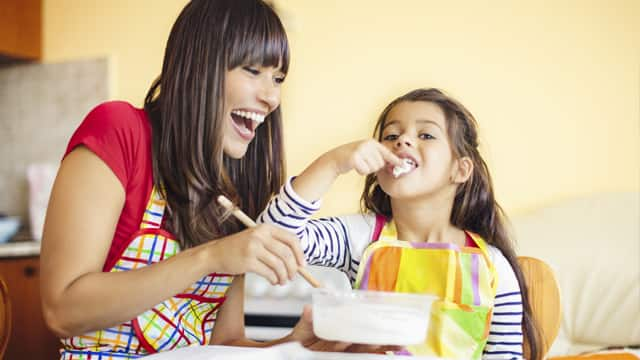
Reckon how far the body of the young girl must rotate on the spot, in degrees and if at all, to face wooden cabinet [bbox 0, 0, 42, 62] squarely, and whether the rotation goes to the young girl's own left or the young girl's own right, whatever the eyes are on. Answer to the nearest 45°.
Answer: approximately 135° to the young girl's own right

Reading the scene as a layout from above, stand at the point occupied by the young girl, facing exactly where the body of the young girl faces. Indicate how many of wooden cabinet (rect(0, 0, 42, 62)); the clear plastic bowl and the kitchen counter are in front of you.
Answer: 1

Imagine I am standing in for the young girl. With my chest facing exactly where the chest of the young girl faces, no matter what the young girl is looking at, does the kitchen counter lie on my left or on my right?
on my right

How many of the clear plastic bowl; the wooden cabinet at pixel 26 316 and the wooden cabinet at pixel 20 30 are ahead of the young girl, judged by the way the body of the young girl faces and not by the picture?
1

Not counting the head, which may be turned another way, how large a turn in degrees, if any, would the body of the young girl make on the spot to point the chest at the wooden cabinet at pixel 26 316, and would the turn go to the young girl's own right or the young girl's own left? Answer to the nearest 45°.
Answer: approximately 135° to the young girl's own right

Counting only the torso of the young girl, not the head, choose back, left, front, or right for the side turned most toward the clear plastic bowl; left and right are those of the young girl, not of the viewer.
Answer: front

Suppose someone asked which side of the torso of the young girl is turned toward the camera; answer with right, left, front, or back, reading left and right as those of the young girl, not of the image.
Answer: front

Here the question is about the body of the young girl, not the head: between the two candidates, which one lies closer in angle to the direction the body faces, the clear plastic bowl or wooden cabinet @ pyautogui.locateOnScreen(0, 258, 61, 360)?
the clear plastic bowl

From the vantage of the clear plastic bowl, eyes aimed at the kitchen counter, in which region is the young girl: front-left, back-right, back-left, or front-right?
front-right
